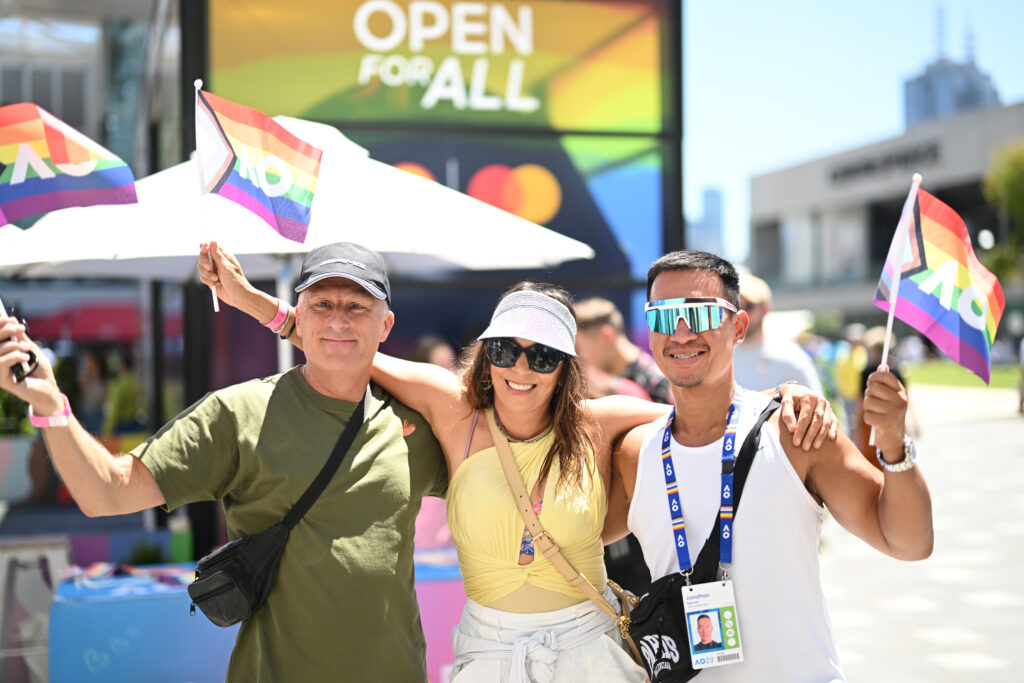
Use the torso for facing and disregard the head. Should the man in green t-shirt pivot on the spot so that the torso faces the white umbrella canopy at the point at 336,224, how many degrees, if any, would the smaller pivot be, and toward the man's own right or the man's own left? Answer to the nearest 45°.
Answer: approximately 180°

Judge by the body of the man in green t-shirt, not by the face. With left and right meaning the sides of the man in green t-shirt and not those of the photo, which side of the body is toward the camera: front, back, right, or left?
front

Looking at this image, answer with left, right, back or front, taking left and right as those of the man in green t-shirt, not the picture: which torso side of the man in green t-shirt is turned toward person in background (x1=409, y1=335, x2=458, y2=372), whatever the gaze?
back

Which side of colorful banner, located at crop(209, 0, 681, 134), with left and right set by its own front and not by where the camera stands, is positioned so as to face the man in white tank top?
front

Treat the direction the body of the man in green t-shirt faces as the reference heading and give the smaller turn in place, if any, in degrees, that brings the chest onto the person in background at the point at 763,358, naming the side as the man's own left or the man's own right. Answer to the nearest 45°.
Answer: approximately 135° to the man's own left

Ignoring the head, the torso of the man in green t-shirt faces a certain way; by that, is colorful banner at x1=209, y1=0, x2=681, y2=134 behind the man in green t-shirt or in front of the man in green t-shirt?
behind

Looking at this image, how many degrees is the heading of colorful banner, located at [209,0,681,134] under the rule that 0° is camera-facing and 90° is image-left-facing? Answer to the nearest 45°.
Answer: approximately 0°

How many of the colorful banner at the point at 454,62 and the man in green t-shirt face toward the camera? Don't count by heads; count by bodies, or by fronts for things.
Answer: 2

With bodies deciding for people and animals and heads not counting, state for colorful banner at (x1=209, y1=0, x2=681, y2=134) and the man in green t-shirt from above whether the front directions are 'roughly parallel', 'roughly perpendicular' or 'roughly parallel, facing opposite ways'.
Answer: roughly parallel

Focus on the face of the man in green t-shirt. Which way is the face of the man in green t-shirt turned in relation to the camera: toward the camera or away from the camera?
toward the camera

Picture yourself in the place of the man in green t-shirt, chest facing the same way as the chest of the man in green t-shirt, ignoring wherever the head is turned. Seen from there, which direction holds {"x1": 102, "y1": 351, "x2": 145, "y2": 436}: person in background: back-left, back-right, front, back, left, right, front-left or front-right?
back

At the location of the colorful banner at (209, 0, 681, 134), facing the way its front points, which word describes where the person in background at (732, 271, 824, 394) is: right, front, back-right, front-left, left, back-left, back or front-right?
front-left

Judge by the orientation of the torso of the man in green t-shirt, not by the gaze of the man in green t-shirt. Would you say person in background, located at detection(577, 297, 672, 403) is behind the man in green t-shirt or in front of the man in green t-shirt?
behind

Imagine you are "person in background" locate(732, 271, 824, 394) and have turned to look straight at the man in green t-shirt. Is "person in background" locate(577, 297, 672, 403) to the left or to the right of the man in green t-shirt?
right
